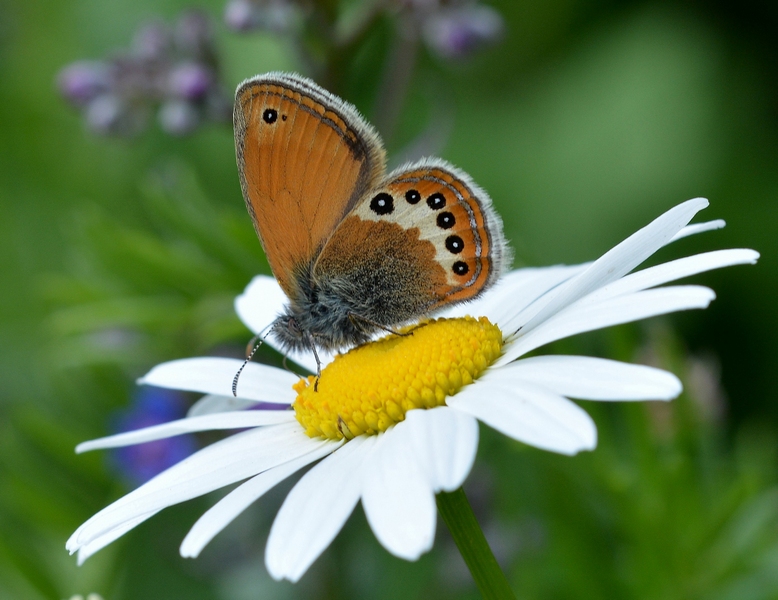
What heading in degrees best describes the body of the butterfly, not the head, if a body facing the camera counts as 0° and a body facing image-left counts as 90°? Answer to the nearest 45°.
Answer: approximately 90°

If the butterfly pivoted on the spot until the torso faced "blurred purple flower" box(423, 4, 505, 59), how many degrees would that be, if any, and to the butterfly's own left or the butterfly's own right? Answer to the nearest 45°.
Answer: approximately 135° to the butterfly's own right

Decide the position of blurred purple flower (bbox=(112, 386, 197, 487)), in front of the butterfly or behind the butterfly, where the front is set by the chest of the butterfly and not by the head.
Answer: in front
